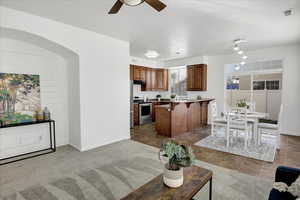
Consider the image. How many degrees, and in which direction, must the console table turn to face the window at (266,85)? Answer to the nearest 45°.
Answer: approximately 45° to its left

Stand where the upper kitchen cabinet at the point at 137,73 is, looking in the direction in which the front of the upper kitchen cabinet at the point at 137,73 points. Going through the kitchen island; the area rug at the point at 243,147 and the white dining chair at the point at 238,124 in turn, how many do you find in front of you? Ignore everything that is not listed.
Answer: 3

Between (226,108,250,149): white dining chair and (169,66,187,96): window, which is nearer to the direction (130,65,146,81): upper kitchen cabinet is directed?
the white dining chair

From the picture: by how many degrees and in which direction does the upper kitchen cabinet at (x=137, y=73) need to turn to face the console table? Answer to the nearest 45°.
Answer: approximately 90° to its right

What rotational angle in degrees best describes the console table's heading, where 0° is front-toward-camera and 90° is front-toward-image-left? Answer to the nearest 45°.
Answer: approximately 315°

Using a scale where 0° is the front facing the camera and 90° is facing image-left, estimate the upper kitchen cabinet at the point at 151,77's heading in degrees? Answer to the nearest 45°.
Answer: approximately 315°

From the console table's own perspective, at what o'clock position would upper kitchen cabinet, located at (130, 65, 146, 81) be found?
The upper kitchen cabinet is roughly at 8 o'clock from the console table.
